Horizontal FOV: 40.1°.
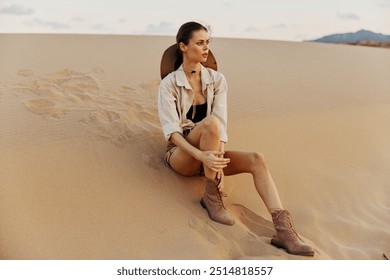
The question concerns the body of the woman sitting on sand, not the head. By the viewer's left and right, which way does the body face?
facing the viewer and to the right of the viewer
